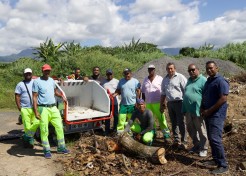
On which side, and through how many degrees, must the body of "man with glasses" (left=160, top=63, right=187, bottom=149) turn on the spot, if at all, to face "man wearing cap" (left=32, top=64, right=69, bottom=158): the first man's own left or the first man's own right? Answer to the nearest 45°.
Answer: approximately 90° to the first man's own right

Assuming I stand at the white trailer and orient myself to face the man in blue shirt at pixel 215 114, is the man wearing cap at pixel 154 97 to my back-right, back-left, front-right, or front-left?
front-left

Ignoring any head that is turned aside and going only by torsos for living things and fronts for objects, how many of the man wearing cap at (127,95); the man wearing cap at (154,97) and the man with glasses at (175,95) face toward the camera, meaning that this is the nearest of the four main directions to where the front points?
3

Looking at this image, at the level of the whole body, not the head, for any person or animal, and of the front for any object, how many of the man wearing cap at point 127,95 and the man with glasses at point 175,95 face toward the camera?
2

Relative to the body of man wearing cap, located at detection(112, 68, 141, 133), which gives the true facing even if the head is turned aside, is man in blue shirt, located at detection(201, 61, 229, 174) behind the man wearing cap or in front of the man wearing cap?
in front

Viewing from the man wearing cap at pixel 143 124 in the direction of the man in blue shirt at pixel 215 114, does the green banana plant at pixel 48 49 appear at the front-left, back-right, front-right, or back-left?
back-left

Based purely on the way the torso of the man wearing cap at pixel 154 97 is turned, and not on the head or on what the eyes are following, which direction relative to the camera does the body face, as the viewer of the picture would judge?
toward the camera

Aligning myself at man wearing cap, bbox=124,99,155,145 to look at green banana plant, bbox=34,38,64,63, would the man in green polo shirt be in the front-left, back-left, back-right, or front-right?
back-right

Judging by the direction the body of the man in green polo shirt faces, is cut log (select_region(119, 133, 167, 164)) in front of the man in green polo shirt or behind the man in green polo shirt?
in front

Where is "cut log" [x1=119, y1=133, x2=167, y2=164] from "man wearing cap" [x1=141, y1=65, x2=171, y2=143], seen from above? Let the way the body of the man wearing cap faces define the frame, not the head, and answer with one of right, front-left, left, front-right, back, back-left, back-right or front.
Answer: front

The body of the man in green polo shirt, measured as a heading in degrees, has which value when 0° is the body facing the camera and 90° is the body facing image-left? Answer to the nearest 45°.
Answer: approximately 45°

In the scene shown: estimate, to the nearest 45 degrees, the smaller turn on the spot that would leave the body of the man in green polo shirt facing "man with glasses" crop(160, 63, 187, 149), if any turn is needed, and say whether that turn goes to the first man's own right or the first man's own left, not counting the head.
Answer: approximately 90° to the first man's own right

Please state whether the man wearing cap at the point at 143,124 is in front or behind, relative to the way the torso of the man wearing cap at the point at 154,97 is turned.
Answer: in front

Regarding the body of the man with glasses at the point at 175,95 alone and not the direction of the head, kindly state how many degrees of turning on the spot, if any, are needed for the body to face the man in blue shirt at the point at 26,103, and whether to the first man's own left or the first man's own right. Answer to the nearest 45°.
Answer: approximately 90° to the first man's own right

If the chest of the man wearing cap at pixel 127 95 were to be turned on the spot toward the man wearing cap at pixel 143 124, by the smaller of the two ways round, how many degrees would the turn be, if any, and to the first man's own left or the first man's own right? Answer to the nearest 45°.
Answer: approximately 45° to the first man's own left

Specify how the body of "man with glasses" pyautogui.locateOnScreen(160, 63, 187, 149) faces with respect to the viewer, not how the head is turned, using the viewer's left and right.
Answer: facing the viewer
